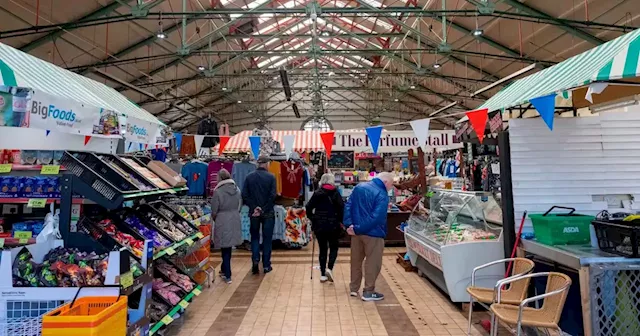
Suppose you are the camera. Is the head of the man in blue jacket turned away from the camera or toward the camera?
away from the camera

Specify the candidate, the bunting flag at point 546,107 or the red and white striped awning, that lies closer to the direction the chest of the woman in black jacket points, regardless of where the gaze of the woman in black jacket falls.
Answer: the red and white striped awning

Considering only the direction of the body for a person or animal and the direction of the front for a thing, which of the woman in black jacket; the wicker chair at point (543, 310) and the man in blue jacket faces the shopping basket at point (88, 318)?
the wicker chair

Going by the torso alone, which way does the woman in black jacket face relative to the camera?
away from the camera

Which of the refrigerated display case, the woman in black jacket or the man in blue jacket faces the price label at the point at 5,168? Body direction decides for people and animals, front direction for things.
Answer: the refrigerated display case

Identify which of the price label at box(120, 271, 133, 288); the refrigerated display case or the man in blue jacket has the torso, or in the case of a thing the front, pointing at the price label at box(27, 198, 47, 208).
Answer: the refrigerated display case

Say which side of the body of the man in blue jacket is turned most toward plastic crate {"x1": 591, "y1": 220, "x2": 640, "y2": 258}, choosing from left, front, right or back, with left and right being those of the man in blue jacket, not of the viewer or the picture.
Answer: right

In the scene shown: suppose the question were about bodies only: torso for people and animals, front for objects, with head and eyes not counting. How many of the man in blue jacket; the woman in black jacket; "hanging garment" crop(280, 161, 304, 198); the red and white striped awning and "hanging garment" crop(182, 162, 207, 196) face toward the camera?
3

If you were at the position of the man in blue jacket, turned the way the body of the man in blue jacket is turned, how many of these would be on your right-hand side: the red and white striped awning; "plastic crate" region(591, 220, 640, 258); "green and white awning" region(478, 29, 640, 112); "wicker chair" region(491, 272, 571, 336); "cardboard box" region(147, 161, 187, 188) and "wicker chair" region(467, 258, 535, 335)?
4
